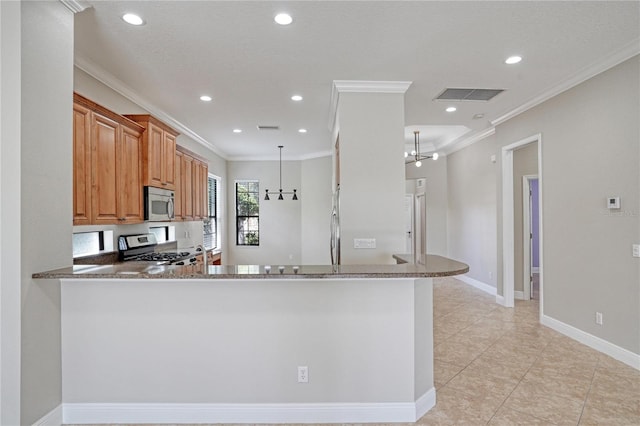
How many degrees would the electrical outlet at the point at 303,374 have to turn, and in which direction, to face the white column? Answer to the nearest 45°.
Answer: approximately 135° to its left

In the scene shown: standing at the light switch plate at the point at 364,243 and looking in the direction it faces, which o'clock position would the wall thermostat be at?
The wall thermostat is roughly at 9 o'clock from the light switch plate.

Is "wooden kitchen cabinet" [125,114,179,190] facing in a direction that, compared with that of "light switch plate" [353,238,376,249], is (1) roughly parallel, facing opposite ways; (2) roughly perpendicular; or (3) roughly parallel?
roughly perpendicular

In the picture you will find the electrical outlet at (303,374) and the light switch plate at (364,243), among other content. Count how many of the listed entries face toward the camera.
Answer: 2

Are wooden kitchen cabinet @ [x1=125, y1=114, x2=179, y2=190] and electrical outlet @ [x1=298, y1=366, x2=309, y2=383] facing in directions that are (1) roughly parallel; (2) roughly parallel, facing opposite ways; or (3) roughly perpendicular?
roughly perpendicular

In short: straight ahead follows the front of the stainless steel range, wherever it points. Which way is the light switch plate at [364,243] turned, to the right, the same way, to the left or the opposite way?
to the right

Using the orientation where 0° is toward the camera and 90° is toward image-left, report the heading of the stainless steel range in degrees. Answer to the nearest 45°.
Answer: approximately 315°

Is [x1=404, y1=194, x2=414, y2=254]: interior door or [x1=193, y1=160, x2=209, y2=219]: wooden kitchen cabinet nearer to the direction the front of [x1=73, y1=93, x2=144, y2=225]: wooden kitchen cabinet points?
the interior door

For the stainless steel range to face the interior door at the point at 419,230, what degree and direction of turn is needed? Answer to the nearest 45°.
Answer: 0° — it already faces it

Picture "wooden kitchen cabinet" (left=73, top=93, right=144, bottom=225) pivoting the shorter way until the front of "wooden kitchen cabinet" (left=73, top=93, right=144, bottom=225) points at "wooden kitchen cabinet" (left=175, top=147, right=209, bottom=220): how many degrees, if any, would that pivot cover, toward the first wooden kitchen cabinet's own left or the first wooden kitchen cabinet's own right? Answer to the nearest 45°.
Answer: approximately 90° to the first wooden kitchen cabinet's own left

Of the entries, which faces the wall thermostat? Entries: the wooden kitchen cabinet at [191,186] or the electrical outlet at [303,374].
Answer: the wooden kitchen cabinet

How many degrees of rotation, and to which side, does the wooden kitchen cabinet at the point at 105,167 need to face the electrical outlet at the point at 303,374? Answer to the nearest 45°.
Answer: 0° — it already faces it
